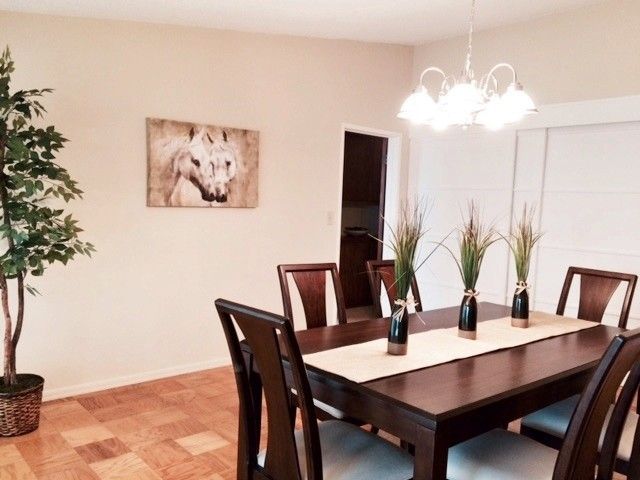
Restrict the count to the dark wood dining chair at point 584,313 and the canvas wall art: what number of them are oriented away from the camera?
0

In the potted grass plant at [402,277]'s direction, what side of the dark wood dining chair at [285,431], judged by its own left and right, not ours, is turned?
front

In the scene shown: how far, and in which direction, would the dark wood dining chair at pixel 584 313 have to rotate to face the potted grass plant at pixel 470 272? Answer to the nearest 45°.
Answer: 0° — it already faces it

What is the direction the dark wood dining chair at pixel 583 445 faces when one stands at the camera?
facing away from the viewer and to the left of the viewer

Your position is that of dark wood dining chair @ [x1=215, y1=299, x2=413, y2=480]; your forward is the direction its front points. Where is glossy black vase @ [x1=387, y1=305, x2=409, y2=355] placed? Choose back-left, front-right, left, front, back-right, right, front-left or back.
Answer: front

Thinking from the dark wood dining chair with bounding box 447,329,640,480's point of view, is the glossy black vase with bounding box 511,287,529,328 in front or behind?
in front

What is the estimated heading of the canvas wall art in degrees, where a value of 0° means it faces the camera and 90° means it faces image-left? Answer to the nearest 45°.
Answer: approximately 315°

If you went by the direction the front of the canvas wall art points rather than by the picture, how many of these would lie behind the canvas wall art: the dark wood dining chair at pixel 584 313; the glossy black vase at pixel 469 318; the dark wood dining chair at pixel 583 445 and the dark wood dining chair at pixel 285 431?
0

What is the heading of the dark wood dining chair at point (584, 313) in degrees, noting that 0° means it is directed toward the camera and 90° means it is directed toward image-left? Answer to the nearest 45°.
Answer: approximately 45°

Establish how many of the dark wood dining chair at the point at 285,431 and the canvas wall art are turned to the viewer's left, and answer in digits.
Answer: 0

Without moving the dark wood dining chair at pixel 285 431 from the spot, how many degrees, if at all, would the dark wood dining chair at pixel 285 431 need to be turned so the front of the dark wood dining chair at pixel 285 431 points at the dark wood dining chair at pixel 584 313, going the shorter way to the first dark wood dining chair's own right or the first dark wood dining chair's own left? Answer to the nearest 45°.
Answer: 0° — it already faces it

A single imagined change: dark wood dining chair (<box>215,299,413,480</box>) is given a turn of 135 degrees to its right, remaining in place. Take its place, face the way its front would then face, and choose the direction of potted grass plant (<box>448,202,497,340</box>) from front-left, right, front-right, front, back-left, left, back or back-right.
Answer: back-left

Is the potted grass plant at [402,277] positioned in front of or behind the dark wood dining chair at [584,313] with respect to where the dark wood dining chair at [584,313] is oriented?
in front

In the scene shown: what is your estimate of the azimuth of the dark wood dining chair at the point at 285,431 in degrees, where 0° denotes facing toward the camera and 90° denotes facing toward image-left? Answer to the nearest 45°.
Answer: approximately 225°

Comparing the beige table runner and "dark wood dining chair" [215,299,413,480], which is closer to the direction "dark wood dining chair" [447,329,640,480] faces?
the beige table runner
